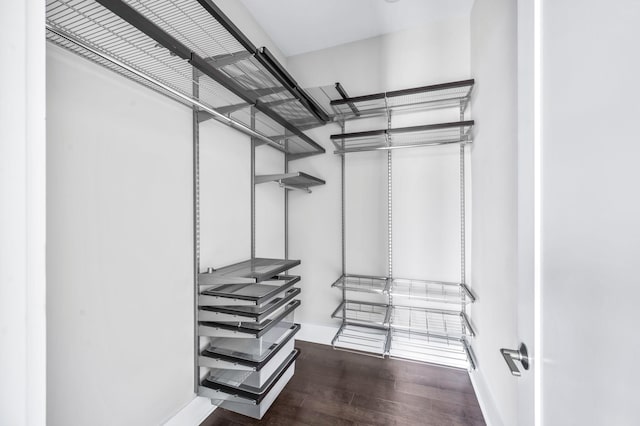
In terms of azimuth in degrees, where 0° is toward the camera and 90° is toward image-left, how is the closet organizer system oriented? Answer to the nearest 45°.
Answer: approximately 315°

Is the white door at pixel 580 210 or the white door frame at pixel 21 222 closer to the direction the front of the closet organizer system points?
the white door

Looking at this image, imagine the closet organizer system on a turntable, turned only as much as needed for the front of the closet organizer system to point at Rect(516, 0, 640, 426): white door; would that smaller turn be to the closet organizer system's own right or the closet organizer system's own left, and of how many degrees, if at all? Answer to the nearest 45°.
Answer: approximately 45° to the closet organizer system's own right

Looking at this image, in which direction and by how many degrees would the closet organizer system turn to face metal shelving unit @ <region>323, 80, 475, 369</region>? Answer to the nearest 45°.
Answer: approximately 45° to its left

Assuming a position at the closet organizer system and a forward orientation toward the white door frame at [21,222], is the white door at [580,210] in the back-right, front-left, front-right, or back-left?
front-left

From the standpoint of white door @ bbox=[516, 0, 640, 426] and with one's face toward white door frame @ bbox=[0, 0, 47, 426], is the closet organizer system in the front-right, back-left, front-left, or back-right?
front-right

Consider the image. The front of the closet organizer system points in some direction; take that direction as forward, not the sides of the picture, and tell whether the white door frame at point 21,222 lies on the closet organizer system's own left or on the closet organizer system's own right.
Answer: on the closet organizer system's own right

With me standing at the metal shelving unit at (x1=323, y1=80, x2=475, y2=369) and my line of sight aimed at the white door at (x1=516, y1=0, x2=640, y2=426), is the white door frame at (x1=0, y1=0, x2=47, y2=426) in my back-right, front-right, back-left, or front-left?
front-right
